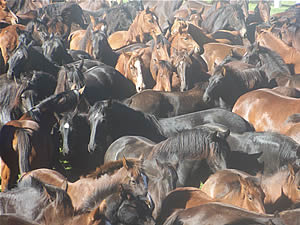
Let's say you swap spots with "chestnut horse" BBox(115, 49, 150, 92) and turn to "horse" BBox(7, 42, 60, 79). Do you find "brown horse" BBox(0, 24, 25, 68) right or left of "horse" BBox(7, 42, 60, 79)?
right

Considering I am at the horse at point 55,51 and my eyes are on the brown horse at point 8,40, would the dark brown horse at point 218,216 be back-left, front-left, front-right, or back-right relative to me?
back-left

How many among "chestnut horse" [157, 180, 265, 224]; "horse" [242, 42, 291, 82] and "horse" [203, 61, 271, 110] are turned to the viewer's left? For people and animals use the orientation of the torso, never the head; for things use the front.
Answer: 2

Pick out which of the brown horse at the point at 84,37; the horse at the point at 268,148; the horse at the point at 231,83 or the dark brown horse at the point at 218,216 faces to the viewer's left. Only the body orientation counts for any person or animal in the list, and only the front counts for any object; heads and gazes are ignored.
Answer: the horse at the point at 231,83

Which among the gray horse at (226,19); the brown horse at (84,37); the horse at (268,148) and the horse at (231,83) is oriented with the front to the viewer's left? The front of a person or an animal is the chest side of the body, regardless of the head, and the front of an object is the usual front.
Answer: the horse at (231,83)

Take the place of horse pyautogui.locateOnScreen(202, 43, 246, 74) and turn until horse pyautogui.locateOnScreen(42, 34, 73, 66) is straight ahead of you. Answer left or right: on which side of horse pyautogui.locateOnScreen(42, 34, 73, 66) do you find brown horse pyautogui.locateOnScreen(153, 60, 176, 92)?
left

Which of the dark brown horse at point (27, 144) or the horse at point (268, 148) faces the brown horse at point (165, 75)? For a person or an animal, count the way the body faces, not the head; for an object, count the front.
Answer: the dark brown horse

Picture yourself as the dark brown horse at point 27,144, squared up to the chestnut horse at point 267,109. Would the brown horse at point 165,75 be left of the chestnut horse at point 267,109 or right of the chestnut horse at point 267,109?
left
